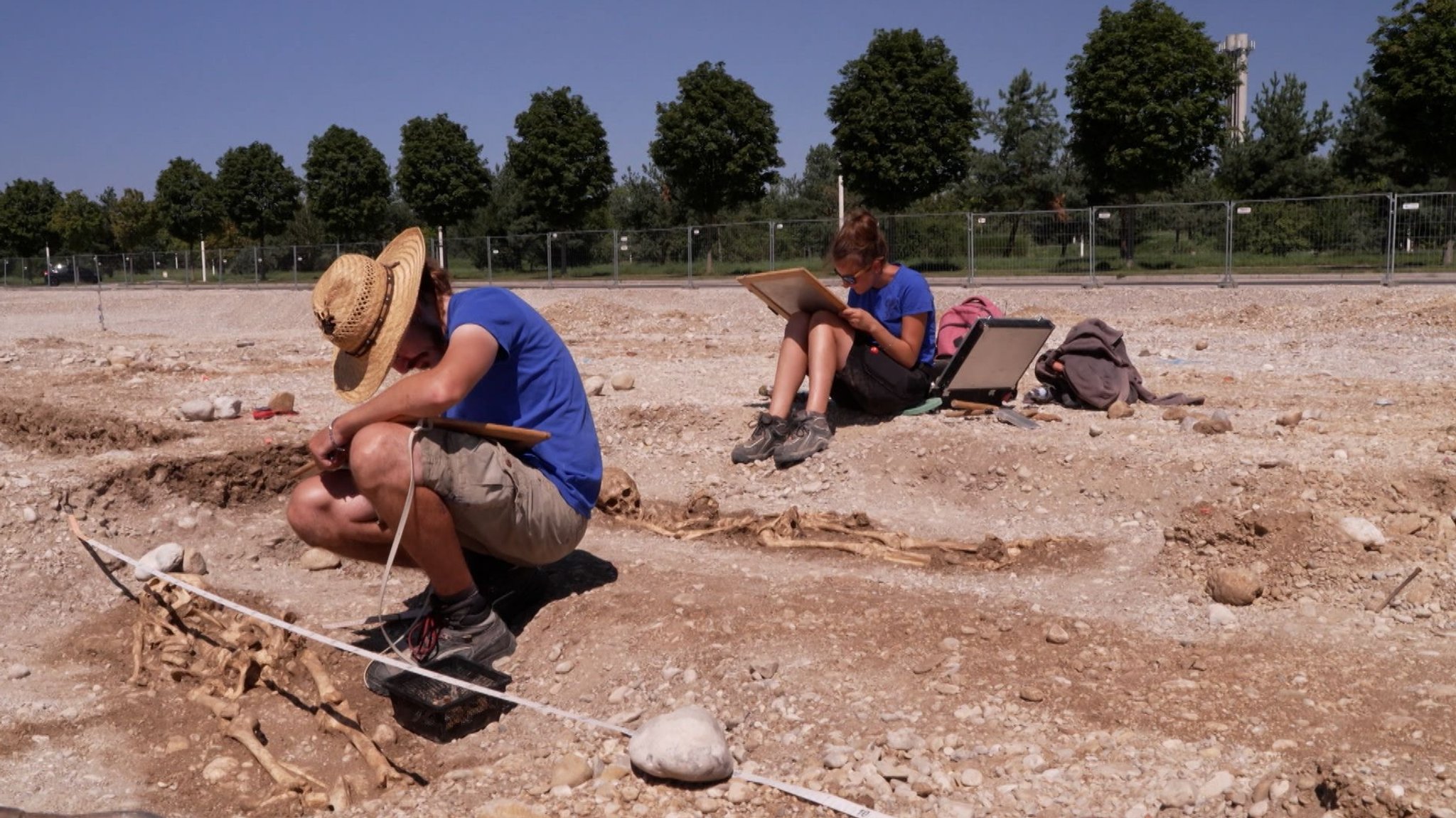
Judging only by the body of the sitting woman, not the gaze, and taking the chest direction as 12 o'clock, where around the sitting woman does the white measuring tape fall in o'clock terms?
The white measuring tape is roughly at 11 o'clock from the sitting woman.

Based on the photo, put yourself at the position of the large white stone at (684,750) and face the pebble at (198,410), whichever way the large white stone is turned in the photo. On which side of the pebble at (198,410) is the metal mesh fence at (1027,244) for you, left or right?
right

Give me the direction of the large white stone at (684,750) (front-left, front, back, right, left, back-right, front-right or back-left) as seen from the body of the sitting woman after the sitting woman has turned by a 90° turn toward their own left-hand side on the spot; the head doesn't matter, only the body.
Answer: front-right

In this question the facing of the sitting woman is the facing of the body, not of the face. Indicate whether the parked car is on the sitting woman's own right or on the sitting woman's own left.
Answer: on the sitting woman's own right

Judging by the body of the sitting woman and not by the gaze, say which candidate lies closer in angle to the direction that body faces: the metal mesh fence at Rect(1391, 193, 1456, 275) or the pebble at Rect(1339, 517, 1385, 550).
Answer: the pebble

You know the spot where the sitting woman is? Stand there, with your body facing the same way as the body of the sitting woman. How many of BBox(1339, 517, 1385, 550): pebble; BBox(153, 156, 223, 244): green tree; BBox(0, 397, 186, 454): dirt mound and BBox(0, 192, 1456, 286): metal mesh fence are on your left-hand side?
1

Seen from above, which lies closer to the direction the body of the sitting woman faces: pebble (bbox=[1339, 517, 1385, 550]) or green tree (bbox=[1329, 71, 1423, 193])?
the pebble

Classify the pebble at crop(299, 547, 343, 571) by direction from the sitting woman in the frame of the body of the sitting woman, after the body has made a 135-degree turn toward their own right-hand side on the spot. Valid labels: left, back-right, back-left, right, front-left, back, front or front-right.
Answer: back-left

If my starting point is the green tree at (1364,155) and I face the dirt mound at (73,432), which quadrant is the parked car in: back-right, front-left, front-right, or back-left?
front-right

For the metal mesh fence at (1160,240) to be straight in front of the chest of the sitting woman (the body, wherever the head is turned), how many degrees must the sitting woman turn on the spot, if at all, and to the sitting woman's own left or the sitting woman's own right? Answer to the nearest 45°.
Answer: approximately 135° to the sitting woman's own right

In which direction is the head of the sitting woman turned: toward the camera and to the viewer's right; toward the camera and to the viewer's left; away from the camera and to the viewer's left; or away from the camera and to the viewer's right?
toward the camera and to the viewer's left

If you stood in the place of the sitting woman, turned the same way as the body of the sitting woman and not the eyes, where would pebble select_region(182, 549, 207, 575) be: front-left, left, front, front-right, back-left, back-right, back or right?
front

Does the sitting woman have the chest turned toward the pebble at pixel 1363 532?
no

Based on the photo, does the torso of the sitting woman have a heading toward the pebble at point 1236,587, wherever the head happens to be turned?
no

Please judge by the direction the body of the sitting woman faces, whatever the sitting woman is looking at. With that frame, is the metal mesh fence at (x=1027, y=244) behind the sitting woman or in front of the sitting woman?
behind

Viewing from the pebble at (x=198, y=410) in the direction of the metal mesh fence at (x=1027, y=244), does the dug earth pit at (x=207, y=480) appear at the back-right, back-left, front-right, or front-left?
back-right

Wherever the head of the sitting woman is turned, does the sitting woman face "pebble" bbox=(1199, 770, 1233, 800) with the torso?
no

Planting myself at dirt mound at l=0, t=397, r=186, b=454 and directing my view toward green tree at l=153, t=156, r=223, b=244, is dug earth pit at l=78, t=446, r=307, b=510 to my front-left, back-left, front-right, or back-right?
back-right

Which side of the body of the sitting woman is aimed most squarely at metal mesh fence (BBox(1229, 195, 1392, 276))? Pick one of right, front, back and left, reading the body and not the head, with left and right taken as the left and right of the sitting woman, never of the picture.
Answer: back

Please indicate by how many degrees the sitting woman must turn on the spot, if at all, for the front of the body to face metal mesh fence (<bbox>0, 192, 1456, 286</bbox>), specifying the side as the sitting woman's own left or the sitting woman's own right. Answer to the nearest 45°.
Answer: approximately 135° to the sitting woman's own right
